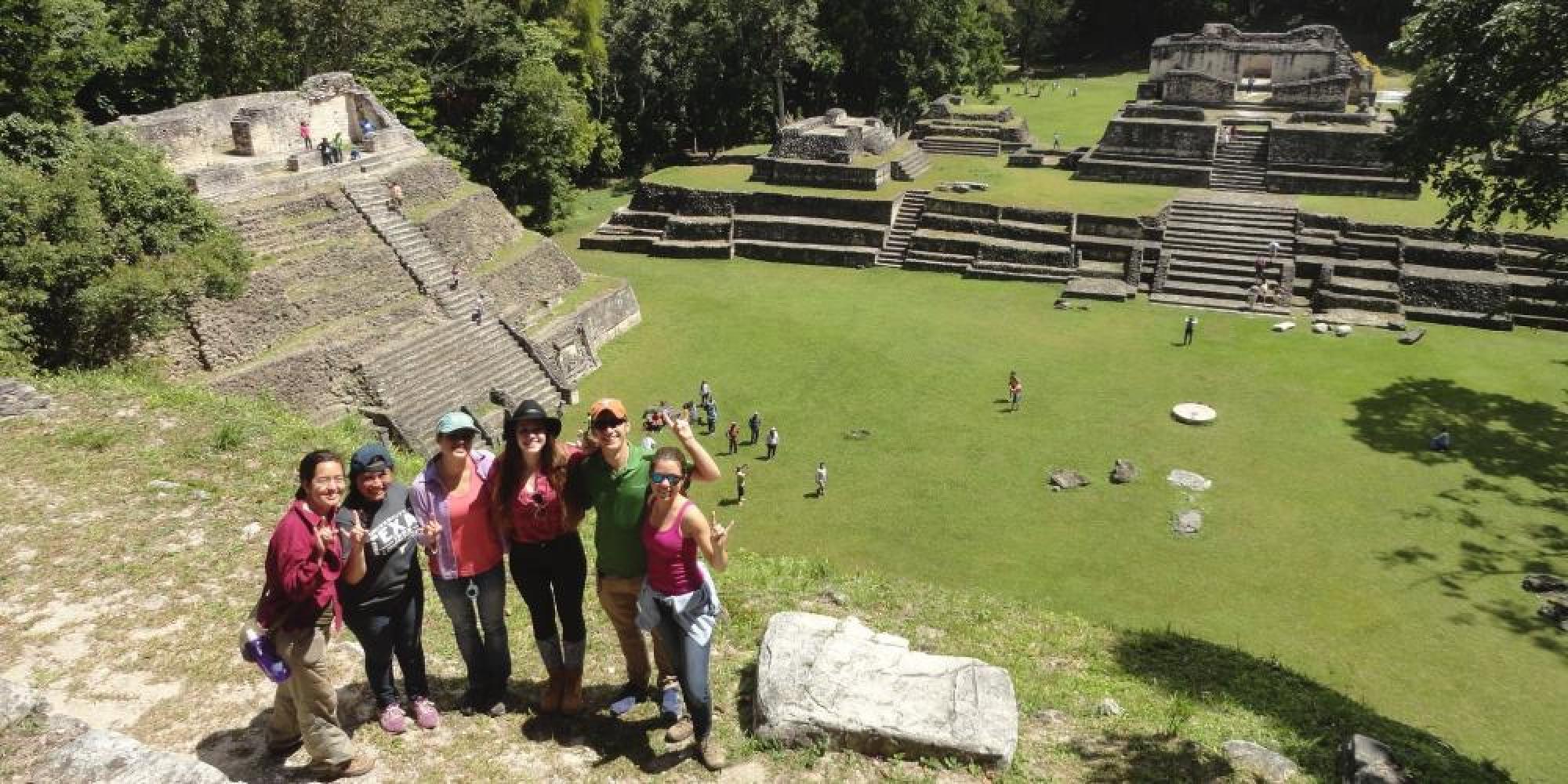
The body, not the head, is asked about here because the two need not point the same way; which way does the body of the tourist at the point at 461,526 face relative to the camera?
toward the camera

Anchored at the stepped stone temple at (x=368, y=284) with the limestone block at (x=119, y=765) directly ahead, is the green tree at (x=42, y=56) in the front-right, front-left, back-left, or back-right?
back-right

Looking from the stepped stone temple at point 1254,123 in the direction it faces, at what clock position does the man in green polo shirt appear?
The man in green polo shirt is roughly at 12 o'clock from the stepped stone temple.

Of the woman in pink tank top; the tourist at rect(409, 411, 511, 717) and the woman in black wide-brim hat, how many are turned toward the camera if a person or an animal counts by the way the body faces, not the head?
3

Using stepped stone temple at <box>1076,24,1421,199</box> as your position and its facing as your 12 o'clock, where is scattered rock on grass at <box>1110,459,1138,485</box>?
The scattered rock on grass is roughly at 12 o'clock from the stepped stone temple.

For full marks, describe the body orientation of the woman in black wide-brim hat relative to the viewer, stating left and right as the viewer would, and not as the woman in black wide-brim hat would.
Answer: facing the viewer

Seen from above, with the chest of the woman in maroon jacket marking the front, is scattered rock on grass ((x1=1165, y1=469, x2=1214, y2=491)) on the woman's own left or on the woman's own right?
on the woman's own left

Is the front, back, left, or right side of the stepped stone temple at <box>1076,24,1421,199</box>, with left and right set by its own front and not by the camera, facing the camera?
front

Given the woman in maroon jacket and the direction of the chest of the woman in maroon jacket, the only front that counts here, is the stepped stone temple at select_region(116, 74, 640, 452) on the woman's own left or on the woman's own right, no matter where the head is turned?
on the woman's own left

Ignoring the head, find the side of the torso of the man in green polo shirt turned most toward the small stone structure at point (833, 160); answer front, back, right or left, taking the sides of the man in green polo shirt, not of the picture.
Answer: back

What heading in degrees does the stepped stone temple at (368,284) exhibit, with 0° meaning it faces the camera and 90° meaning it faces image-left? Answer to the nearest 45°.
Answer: approximately 315°

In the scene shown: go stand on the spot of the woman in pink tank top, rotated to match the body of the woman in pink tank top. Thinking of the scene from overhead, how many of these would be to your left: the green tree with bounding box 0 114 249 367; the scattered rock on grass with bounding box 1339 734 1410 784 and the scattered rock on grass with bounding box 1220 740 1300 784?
2

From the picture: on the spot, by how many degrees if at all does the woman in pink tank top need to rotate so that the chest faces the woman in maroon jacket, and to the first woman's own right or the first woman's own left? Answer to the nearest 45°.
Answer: approximately 90° to the first woman's own right
